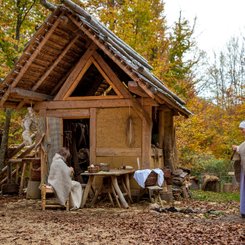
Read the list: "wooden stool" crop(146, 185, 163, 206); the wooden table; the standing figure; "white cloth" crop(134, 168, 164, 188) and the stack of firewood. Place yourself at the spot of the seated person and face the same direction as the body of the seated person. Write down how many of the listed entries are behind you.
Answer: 0

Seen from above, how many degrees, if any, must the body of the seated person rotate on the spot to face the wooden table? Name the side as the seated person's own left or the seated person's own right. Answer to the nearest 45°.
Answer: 0° — they already face it

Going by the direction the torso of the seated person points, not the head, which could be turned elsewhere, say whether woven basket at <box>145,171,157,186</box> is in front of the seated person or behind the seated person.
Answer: in front

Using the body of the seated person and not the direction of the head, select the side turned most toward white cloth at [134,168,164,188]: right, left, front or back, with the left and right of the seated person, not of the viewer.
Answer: front

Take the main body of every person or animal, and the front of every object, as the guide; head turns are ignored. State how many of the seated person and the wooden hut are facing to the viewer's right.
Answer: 1

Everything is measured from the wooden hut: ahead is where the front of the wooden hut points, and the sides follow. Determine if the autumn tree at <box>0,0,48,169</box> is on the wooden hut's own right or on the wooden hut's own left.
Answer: on the wooden hut's own right

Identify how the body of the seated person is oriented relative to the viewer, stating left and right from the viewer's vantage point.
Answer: facing to the right of the viewer

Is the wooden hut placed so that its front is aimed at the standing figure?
no

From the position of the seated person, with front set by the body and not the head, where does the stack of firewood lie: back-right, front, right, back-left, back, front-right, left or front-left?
front-left

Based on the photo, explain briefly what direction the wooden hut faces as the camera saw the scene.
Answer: facing the viewer and to the left of the viewer
